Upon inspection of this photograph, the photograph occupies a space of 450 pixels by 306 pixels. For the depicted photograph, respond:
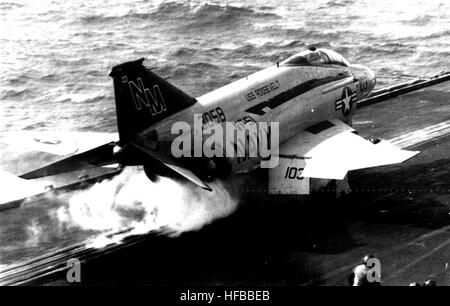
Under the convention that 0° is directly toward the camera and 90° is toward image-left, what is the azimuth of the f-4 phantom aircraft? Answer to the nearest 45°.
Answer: approximately 225°

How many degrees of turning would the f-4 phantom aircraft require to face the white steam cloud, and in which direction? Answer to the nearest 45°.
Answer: approximately 135° to its left
